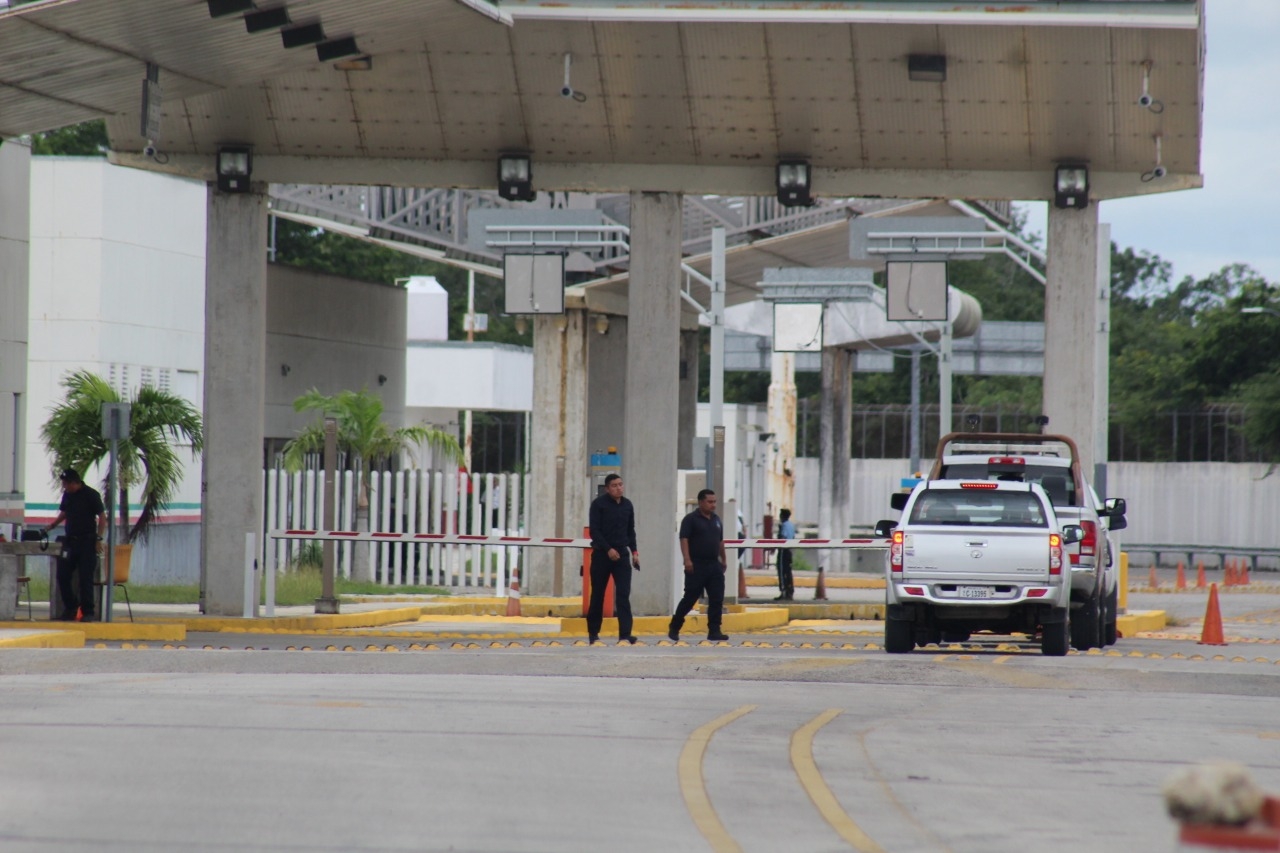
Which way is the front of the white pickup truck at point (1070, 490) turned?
away from the camera

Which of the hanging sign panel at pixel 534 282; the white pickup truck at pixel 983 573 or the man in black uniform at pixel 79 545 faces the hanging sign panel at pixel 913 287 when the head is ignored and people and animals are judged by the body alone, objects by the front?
the white pickup truck

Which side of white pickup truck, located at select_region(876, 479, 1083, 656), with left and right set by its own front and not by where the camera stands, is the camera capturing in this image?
back

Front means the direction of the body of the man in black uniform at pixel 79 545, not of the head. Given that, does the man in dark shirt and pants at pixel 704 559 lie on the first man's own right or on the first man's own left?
on the first man's own left

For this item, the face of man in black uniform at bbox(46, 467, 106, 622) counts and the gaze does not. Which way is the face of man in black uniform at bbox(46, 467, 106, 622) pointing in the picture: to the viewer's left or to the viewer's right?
to the viewer's left

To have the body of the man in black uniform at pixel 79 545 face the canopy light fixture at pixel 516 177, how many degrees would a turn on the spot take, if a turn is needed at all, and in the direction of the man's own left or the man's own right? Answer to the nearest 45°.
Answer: approximately 135° to the man's own left

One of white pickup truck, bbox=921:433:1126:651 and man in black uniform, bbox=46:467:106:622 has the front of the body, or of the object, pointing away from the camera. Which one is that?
the white pickup truck
